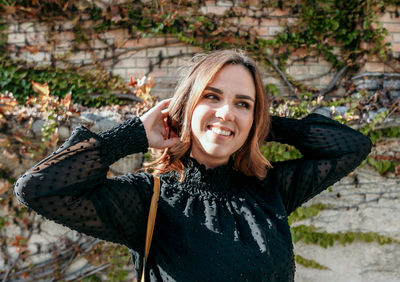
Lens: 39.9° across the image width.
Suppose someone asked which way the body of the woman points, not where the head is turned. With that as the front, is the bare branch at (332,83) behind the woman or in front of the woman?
behind

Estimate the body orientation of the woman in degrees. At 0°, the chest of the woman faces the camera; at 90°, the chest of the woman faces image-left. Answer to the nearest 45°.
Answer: approximately 0°

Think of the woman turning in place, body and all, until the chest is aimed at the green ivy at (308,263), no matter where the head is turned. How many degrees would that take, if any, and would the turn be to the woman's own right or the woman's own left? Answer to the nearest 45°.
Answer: approximately 135° to the woman's own left

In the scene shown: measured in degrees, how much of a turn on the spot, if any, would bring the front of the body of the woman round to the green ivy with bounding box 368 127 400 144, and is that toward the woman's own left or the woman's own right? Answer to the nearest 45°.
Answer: approximately 135° to the woman's own left

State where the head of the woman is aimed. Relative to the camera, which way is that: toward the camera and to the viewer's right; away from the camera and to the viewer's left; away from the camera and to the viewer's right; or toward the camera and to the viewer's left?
toward the camera and to the viewer's right

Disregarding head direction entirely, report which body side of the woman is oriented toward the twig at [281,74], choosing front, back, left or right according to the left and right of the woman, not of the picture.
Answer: back
